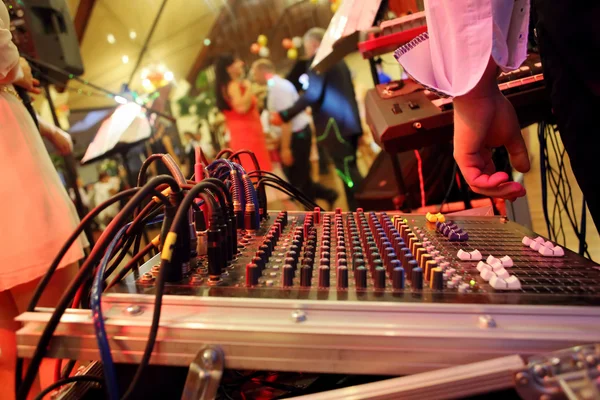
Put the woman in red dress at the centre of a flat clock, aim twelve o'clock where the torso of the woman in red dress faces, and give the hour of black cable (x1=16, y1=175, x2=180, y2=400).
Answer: The black cable is roughly at 3 o'clock from the woman in red dress.

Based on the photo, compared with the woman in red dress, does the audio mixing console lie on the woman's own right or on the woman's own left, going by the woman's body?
on the woman's own right

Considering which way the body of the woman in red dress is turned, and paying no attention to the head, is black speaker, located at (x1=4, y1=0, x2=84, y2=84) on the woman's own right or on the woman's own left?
on the woman's own right

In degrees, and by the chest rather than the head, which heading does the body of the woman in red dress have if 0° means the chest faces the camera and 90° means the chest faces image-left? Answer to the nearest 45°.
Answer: approximately 270°
